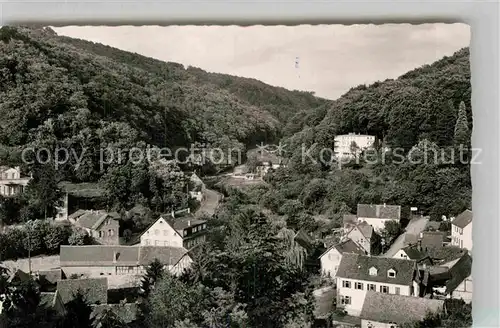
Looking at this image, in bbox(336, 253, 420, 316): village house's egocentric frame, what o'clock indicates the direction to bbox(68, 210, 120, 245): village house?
bbox(68, 210, 120, 245): village house is roughly at 3 o'clock from bbox(336, 253, 420, 316): village house.

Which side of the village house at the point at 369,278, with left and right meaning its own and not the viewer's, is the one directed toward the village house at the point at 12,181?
right

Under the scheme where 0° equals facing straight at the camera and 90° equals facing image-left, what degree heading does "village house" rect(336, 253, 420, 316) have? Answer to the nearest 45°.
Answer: approximately 0°
